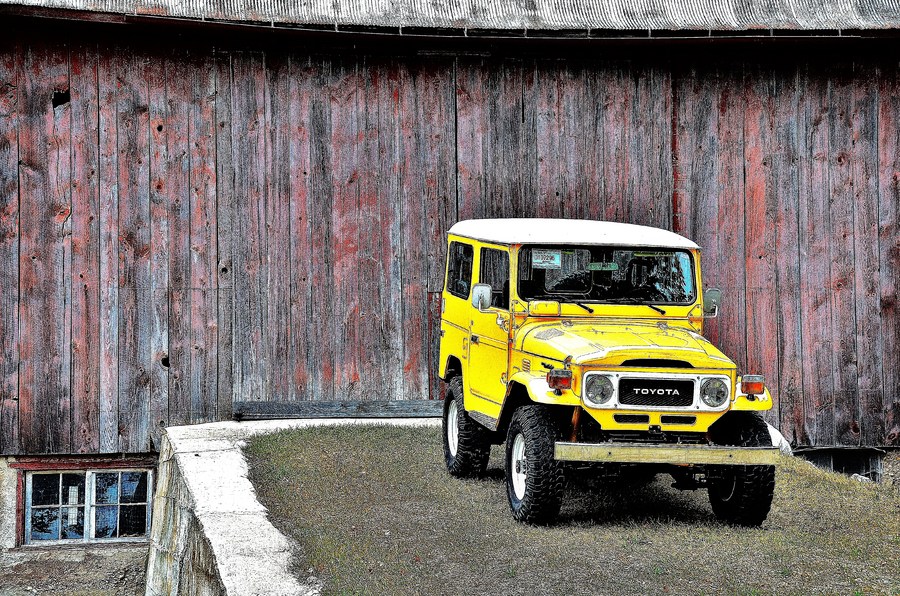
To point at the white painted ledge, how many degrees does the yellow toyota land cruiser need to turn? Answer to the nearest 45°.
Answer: approximately 135° to its right

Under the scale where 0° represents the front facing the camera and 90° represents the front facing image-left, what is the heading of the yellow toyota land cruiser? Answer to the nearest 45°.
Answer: approximately 315°
